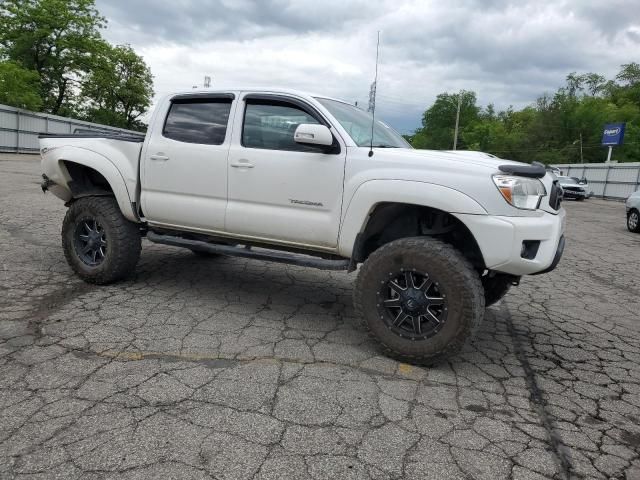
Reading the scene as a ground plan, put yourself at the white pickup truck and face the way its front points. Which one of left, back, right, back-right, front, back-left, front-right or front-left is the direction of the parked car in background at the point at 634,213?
left

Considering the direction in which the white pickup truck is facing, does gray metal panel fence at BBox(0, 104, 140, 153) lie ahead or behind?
behind

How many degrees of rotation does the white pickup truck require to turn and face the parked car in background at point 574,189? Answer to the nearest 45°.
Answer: approximately 90° to its left

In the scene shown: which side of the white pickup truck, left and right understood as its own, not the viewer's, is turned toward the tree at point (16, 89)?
back

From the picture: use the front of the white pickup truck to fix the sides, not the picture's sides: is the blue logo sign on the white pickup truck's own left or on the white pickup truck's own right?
on the white pickup truck's own left

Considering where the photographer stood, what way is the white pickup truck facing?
facing the viewer and to the right of the viewer

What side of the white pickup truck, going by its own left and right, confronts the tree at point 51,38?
back
